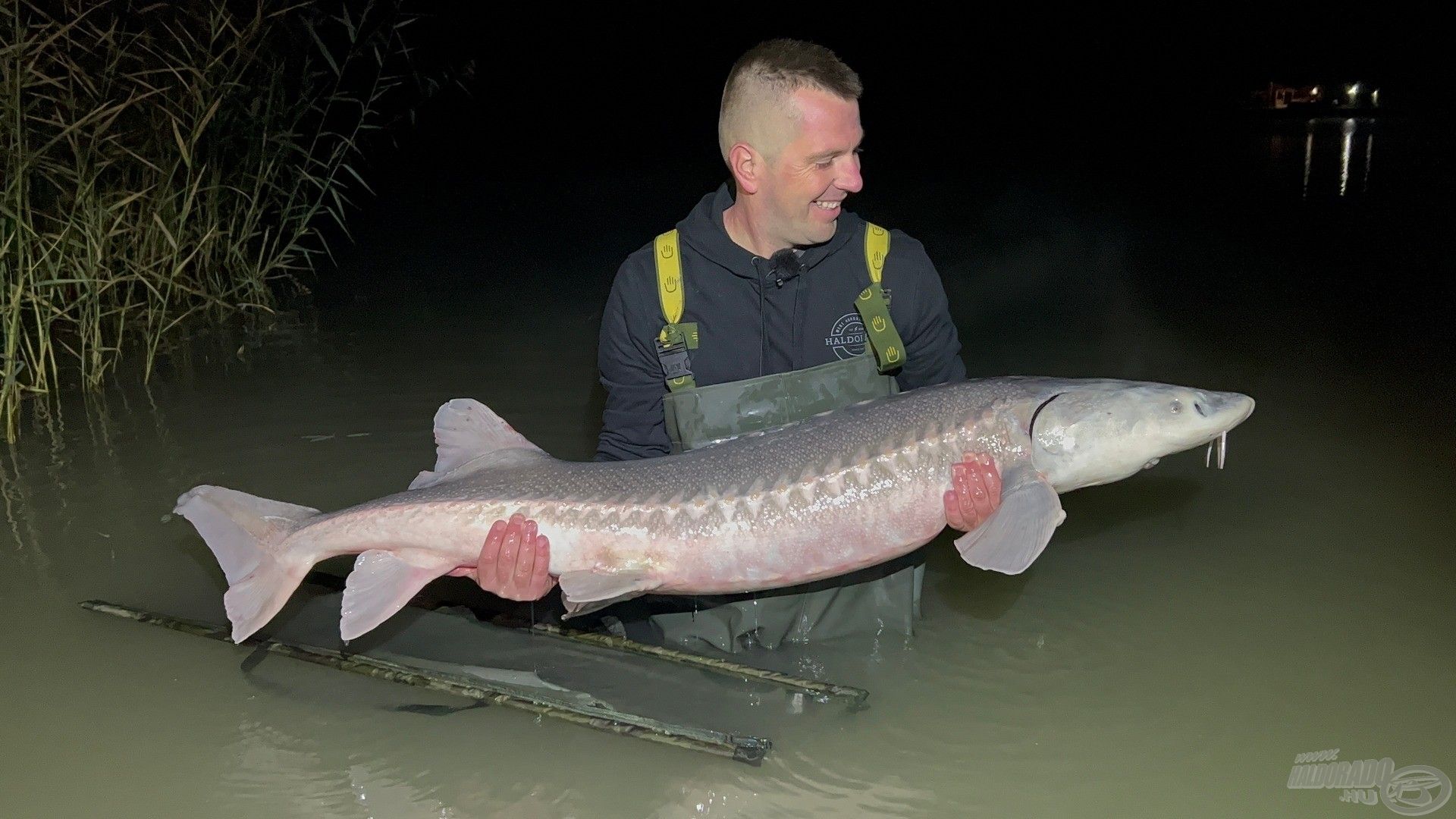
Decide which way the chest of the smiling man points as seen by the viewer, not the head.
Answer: toward the camera

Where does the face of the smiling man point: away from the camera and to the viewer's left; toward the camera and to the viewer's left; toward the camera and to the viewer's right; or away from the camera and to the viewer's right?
toward the camera and to the viewer's right

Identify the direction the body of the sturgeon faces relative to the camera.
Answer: to the viewer's right
